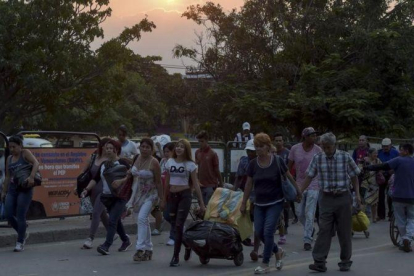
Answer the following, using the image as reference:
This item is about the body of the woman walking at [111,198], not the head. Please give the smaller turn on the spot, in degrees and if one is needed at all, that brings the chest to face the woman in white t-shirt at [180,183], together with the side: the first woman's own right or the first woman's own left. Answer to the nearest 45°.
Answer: approximately 90° to the first woman's own left

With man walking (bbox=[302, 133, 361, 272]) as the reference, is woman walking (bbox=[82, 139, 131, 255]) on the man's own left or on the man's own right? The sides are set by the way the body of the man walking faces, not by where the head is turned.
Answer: on the man's own right

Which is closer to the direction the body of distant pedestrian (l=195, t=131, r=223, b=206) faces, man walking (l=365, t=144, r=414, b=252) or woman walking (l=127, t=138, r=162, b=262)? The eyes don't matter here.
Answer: the woman walking

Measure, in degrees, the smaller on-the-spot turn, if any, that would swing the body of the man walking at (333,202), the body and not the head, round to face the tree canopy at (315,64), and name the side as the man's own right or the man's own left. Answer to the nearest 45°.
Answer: approximately 180°
